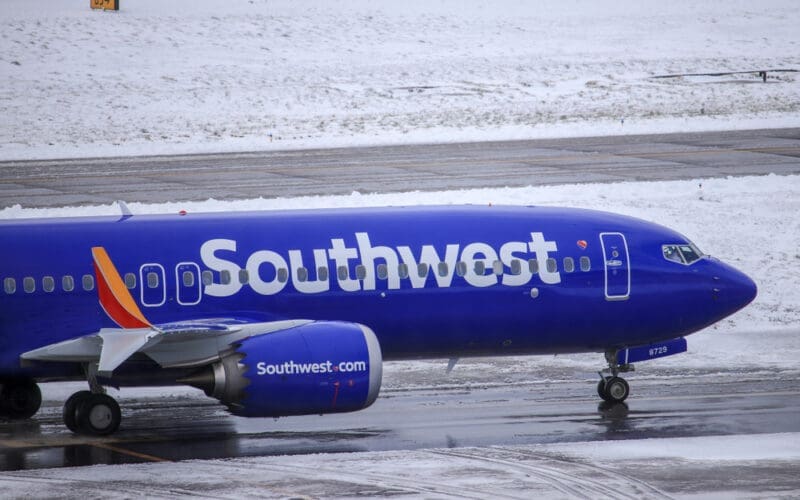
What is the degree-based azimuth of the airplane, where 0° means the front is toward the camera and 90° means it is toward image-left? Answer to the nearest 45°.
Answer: approximately 270°
